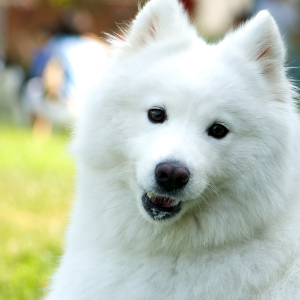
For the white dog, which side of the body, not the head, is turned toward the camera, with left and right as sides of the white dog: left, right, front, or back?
front

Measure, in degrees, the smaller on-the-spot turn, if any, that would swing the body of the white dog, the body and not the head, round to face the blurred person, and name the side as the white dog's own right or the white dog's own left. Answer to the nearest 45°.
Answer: approximately 135° to the white dog's own right
